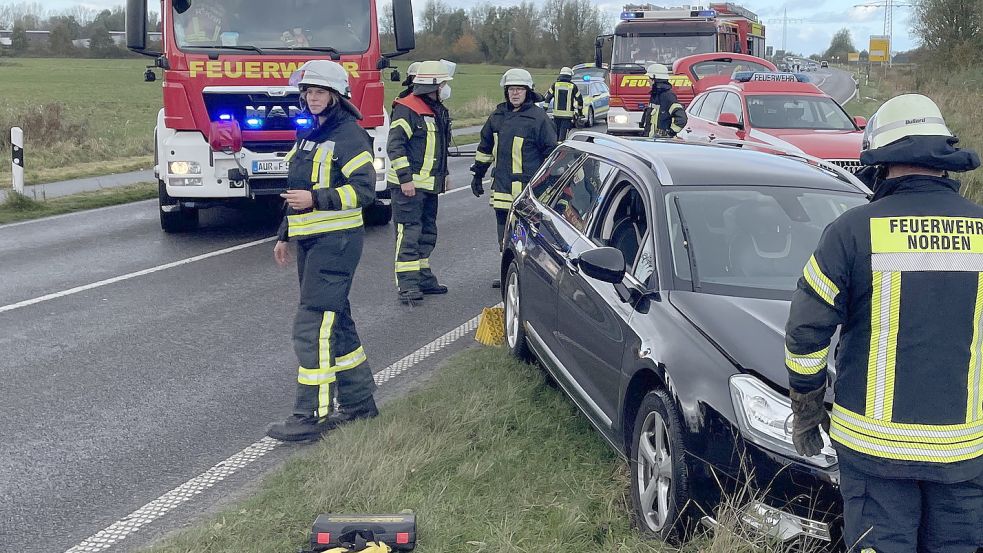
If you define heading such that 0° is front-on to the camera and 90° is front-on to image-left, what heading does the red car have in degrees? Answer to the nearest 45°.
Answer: approximately 315°

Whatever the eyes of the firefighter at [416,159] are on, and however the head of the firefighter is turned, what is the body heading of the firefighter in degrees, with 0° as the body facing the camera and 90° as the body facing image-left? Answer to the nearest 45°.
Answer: approximately 315°

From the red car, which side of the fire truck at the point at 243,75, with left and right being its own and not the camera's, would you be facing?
left

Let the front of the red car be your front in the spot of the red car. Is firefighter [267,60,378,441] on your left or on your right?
on your right
